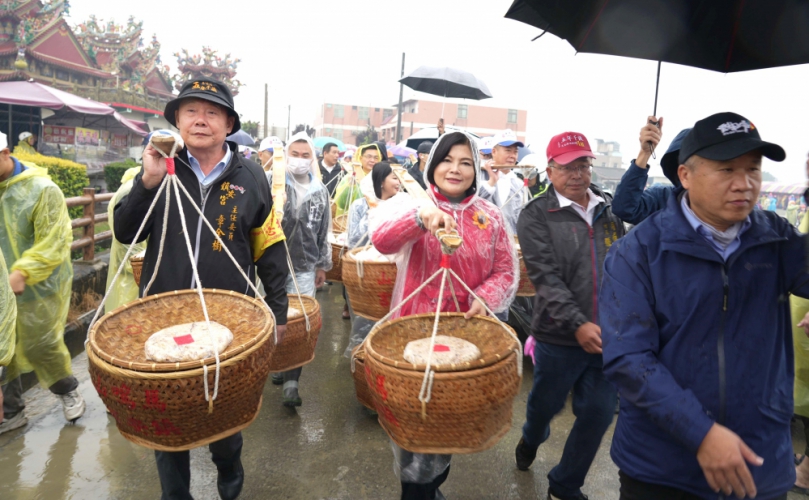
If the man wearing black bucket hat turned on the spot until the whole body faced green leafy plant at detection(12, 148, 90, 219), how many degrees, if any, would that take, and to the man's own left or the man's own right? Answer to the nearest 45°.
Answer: approximately 180°

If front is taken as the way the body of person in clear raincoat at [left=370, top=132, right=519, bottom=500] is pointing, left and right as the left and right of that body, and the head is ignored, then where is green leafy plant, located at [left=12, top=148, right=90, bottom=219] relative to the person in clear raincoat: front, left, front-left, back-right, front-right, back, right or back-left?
back-right

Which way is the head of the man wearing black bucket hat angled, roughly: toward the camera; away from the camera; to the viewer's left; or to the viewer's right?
toward the camera

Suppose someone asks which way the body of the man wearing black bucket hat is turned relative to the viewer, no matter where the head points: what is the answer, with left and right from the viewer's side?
facing the viewer

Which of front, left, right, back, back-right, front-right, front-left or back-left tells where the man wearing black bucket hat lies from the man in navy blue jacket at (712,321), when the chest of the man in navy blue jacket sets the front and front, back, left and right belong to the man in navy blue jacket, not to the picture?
back-right

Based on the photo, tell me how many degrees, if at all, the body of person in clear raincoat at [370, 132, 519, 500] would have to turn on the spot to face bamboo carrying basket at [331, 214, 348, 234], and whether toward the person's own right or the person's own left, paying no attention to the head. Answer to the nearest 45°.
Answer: approximately 180°

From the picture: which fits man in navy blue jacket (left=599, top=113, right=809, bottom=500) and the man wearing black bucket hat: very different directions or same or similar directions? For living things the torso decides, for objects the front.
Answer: same or similar directions

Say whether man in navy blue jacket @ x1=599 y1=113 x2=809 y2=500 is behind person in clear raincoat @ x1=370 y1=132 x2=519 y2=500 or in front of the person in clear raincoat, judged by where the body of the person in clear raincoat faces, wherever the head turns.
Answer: in front

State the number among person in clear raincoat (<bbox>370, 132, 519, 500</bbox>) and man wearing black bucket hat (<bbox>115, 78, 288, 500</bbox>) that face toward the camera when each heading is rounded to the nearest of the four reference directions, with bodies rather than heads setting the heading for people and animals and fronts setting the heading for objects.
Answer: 2

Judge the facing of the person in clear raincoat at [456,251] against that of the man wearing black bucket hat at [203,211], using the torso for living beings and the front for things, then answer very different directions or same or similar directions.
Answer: same or similar directions

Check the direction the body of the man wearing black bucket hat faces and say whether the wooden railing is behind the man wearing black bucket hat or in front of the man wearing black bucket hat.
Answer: behind

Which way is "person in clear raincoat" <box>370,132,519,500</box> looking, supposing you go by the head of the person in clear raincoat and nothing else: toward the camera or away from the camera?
toward the camera

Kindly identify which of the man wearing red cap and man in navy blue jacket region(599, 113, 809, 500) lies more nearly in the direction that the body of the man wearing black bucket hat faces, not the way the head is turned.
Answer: the man in navy blue jacket
